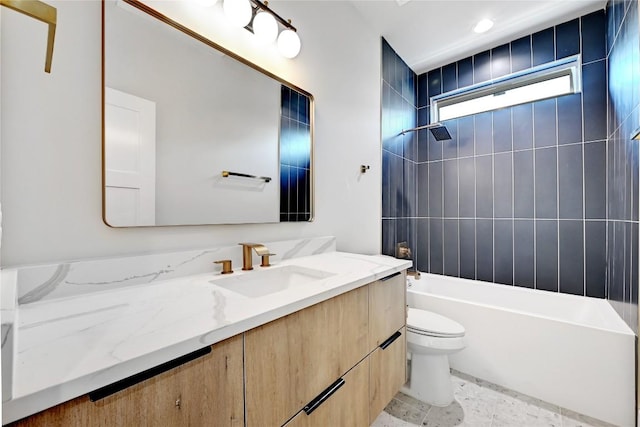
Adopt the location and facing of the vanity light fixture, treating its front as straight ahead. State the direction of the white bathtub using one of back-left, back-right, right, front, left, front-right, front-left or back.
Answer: front-left

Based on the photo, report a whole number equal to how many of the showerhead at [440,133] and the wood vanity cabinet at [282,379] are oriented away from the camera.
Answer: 0

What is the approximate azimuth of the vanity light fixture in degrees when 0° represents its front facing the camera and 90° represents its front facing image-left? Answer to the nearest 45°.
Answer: approximately 315°

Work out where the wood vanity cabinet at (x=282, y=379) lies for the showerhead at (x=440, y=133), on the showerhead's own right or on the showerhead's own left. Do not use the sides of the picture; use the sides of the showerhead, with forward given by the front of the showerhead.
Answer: on the showerhead's own right

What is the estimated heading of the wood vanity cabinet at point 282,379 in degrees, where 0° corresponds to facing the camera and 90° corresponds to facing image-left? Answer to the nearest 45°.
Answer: approximately 315°

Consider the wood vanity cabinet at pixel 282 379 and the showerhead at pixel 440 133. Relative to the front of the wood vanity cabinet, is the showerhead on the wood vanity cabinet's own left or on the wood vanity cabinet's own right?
on the wood vanity cabinet's own left

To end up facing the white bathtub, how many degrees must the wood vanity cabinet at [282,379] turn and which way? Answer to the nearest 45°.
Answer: approximately 45° to its left

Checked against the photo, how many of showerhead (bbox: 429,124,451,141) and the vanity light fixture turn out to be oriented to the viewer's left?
0

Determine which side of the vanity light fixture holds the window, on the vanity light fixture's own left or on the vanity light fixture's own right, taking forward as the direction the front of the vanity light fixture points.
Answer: on the vanity light fixture's own left
